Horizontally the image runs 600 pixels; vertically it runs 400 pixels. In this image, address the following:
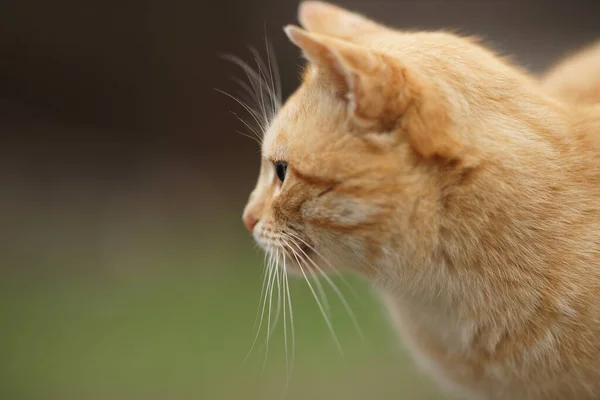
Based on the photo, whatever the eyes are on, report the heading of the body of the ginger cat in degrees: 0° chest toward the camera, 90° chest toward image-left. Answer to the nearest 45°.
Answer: approximately 90°
